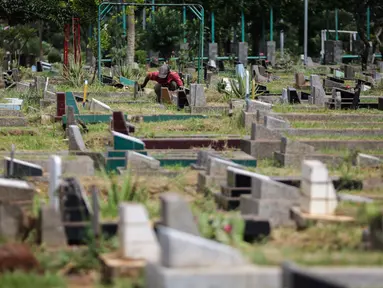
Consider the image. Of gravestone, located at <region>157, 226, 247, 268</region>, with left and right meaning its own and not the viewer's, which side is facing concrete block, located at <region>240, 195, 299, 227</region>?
left

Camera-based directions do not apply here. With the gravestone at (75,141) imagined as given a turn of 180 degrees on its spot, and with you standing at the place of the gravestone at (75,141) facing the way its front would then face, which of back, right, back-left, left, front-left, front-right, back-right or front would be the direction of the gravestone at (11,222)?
left

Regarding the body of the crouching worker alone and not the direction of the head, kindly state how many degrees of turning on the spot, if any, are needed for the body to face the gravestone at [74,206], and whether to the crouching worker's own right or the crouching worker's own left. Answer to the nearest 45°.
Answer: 0° — they already face it

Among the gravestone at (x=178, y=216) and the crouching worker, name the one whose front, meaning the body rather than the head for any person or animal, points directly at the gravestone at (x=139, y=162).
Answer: the crouching worker
